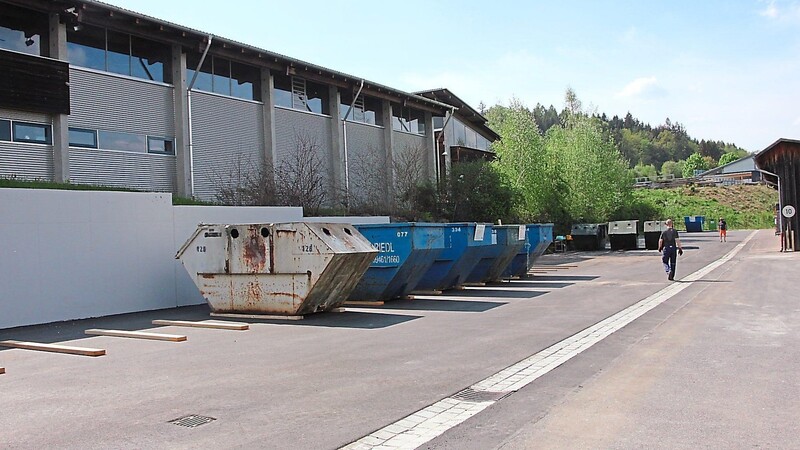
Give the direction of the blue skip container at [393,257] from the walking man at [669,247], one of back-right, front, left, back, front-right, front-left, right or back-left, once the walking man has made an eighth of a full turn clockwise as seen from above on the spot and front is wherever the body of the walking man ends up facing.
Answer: back

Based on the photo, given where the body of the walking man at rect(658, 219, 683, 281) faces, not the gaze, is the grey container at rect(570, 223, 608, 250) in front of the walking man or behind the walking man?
in front

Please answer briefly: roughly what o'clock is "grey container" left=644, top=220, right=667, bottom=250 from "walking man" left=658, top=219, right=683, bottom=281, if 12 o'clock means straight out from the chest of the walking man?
The grey container is roughly at 12 o'clock from the walking man.

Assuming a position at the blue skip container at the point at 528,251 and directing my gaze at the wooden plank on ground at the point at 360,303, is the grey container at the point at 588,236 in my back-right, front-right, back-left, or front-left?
back-right

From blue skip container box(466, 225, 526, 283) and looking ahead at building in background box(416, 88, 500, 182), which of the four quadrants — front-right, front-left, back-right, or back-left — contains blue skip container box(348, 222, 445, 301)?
back-left

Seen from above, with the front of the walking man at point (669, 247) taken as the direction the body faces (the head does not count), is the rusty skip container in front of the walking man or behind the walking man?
behind

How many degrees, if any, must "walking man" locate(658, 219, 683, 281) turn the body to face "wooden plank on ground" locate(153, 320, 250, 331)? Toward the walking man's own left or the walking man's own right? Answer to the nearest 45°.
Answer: approximately 135° to the walking man's own left

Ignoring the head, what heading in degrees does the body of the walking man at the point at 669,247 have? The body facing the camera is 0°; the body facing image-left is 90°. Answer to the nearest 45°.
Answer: approximately 180°

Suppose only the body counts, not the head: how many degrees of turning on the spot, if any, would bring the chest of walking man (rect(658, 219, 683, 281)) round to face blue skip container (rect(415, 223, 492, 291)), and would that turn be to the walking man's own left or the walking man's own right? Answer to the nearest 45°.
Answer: approximately 135° to the walking man's own left

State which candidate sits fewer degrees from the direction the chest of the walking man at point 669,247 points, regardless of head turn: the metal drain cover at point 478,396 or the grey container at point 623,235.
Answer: the grey container
